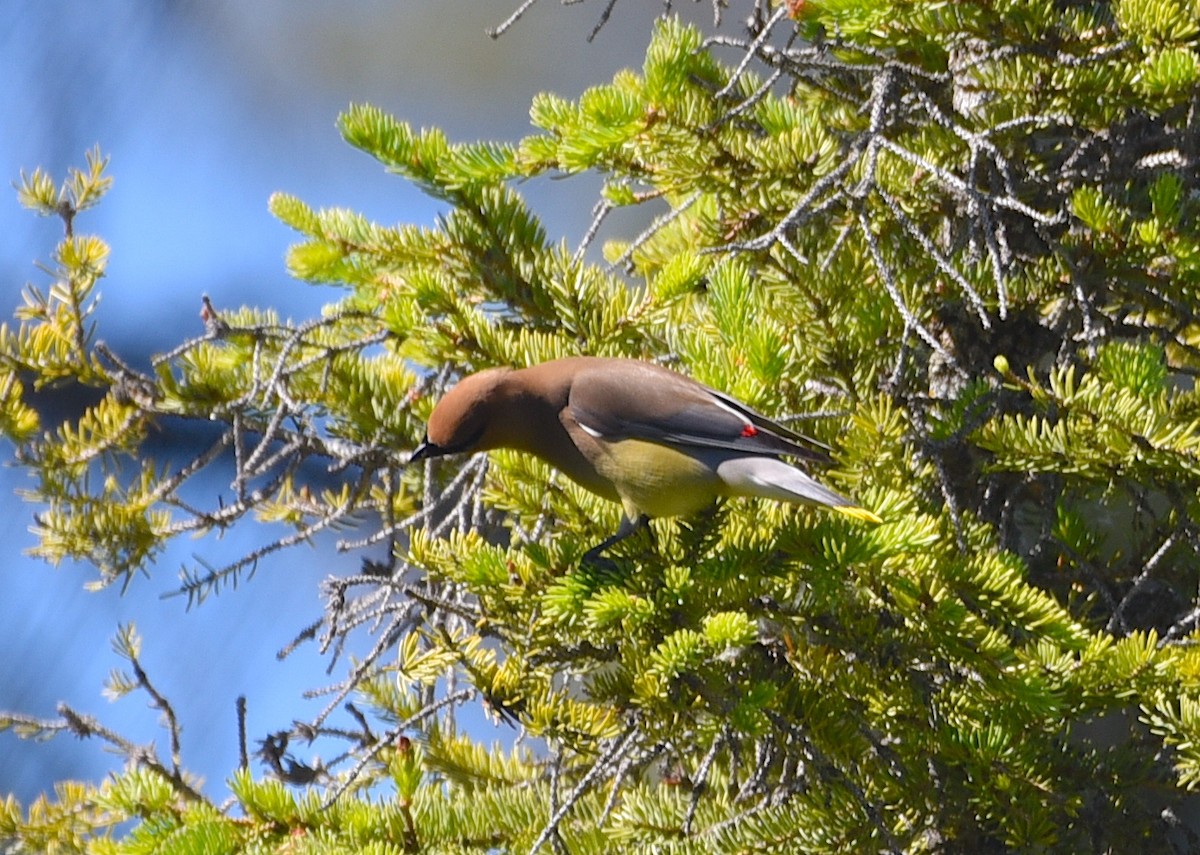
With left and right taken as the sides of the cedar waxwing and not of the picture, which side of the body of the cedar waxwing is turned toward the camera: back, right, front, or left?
left
